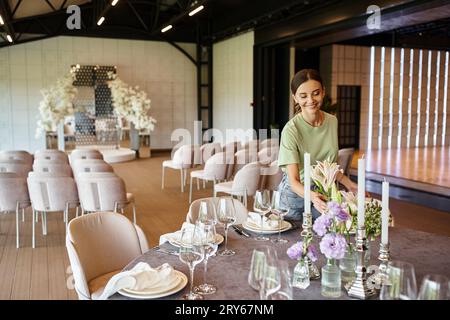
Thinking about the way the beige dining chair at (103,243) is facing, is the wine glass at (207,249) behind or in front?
in front

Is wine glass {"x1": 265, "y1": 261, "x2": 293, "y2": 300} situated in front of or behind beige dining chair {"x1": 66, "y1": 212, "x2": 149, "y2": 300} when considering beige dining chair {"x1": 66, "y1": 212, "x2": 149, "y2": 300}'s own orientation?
in front

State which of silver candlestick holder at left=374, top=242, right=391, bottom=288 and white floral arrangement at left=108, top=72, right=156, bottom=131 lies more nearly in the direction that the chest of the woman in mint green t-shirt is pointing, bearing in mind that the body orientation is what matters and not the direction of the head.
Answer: the silver candlestick holder

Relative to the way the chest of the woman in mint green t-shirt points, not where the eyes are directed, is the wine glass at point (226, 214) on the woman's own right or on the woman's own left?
on the woman's own right

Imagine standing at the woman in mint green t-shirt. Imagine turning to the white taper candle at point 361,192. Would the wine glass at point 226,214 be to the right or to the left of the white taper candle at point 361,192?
right

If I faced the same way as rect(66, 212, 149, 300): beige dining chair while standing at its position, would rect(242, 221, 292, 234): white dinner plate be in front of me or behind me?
in front

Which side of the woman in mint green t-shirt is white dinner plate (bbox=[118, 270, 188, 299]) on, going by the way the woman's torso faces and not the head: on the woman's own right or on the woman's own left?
on the woman's own right

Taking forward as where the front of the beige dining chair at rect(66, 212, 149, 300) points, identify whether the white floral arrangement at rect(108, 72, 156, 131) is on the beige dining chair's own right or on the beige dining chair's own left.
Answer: on the beige dining chair's own left
